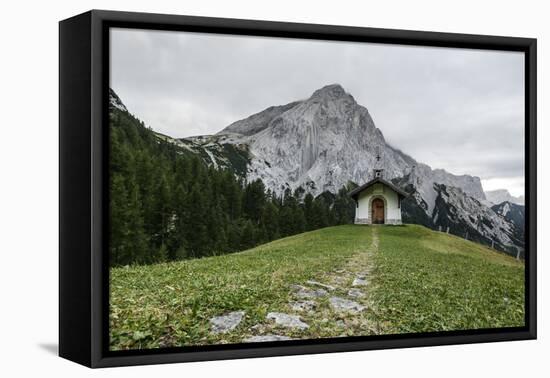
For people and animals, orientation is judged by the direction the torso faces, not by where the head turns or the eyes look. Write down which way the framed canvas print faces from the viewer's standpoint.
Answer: facing the viewer and to the right of the viewer
